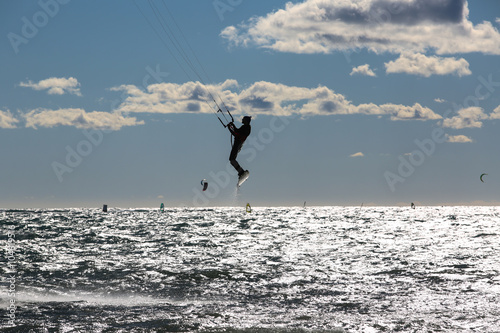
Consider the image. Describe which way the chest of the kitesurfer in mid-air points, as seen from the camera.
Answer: to the viewer's left
